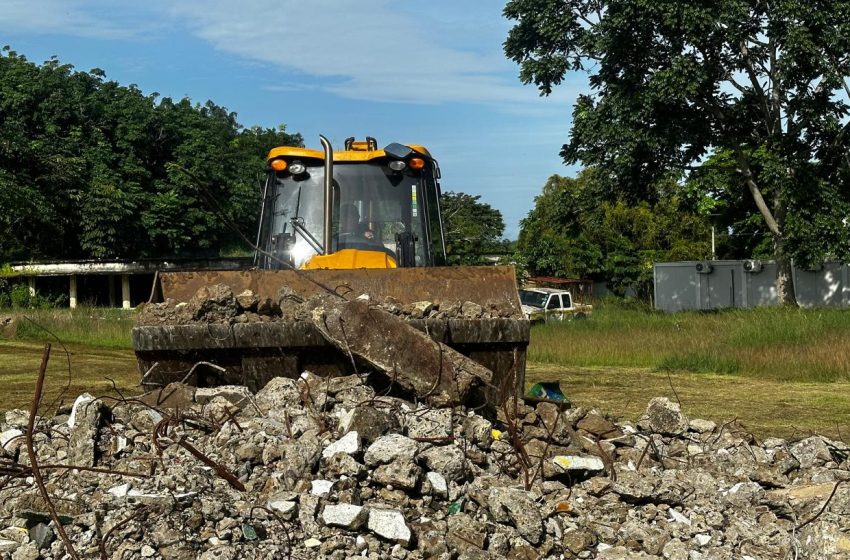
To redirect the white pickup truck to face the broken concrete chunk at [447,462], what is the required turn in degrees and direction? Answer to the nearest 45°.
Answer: approximately 45° to its left

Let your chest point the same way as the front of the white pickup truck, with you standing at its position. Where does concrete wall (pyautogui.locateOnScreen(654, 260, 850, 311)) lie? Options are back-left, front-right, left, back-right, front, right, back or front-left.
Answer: back

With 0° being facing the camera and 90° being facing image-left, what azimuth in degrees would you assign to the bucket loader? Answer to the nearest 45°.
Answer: approximately 0°

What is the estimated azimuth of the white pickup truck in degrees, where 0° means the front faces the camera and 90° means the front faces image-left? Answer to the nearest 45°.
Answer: approximately 45°

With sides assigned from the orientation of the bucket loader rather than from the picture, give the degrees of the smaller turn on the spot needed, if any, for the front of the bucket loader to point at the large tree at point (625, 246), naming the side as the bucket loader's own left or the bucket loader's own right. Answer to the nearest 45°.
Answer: approximately 180°

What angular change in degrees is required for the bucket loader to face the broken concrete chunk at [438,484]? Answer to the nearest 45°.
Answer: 0° — it already faces it

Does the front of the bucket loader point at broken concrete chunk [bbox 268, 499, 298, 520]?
yes

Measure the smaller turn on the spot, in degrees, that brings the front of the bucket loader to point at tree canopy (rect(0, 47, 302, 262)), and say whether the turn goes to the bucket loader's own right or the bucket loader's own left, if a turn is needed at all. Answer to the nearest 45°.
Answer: approximately 180°

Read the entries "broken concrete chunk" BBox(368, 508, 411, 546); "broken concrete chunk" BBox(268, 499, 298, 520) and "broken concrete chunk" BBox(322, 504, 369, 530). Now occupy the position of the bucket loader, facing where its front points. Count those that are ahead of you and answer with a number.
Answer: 3

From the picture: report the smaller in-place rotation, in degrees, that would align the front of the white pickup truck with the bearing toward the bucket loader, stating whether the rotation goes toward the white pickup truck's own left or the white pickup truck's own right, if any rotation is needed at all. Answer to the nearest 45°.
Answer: approximately 45° to the white pickup truck's own left

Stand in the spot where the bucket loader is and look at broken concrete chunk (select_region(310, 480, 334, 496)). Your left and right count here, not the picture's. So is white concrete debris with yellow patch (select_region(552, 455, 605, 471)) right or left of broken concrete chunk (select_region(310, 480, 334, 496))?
left
